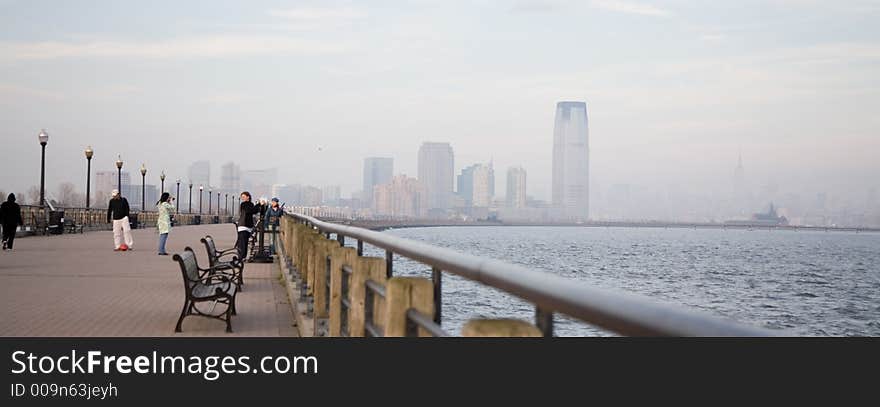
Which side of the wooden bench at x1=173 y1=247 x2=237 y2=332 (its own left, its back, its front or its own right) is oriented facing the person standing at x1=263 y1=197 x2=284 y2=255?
left

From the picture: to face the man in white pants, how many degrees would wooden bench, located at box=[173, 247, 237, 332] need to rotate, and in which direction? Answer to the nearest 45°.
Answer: approximately 90° to its left

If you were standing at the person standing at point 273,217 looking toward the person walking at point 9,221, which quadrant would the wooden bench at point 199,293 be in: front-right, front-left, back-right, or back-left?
back-left

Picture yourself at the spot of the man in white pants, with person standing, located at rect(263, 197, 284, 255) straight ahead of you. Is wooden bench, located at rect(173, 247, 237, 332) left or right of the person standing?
right

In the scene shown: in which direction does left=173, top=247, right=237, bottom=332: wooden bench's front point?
to the viewer's right

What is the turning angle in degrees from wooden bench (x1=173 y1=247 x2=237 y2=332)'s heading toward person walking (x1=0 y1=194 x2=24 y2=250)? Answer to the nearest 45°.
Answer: approximately 90° to its left
